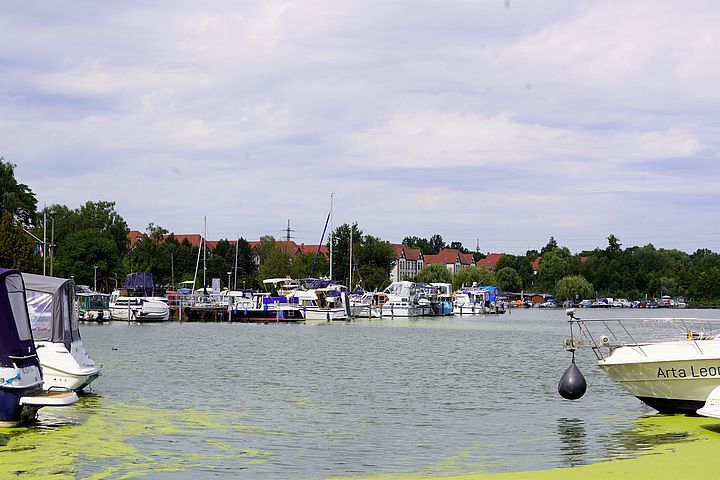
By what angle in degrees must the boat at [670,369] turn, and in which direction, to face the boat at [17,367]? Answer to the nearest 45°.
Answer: approximately 45° to its left

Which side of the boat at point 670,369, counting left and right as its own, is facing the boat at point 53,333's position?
front

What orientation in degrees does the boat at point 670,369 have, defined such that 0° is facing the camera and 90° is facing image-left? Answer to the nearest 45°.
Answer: approximately 90°
